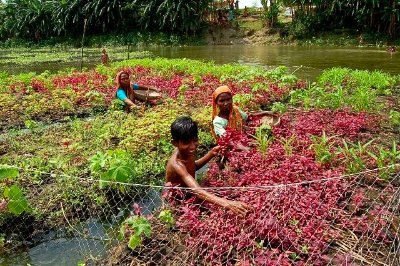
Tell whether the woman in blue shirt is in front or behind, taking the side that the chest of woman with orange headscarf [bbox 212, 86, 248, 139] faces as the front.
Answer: behind

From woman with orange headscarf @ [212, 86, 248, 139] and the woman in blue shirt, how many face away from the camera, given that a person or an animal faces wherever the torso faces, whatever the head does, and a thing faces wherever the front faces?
0

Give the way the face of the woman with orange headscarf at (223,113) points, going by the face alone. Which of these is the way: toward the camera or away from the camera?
toward the camera

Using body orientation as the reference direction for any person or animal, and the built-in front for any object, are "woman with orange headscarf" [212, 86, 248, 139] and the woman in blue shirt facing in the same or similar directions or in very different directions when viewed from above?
same or similar directions

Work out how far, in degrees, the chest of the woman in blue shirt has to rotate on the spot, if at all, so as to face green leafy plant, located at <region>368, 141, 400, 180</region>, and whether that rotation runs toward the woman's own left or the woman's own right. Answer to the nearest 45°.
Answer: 0° — they already face it

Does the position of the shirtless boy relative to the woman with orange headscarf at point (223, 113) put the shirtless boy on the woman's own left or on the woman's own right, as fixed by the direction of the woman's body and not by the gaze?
on the woman's own right

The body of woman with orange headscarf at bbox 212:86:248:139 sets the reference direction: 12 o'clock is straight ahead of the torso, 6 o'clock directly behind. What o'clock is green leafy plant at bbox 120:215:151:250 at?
The green leafy plant is roughly at 2 o'clock from the woman with orange headscarf.

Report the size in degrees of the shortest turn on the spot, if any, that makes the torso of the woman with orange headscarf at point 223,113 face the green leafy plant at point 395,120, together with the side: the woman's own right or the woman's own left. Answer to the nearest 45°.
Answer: approximately 90° to the woman's own left

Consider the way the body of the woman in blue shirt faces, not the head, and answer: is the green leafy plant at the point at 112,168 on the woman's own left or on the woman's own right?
on the woman's own right

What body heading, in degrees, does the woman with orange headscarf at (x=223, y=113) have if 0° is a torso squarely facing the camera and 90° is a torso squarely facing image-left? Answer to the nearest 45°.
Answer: approximately 315°

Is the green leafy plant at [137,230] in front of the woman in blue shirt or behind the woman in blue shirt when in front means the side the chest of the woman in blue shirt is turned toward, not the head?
in front

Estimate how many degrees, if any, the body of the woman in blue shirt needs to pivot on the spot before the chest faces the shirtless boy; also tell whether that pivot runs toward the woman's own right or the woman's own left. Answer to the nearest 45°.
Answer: approximately 45° to the woman's own right

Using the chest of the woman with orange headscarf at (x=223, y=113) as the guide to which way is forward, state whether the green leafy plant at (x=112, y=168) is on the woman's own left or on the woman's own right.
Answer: on the woman's own right

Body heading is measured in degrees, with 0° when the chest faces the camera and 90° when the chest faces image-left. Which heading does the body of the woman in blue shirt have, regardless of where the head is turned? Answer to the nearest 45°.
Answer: approximately 315°
